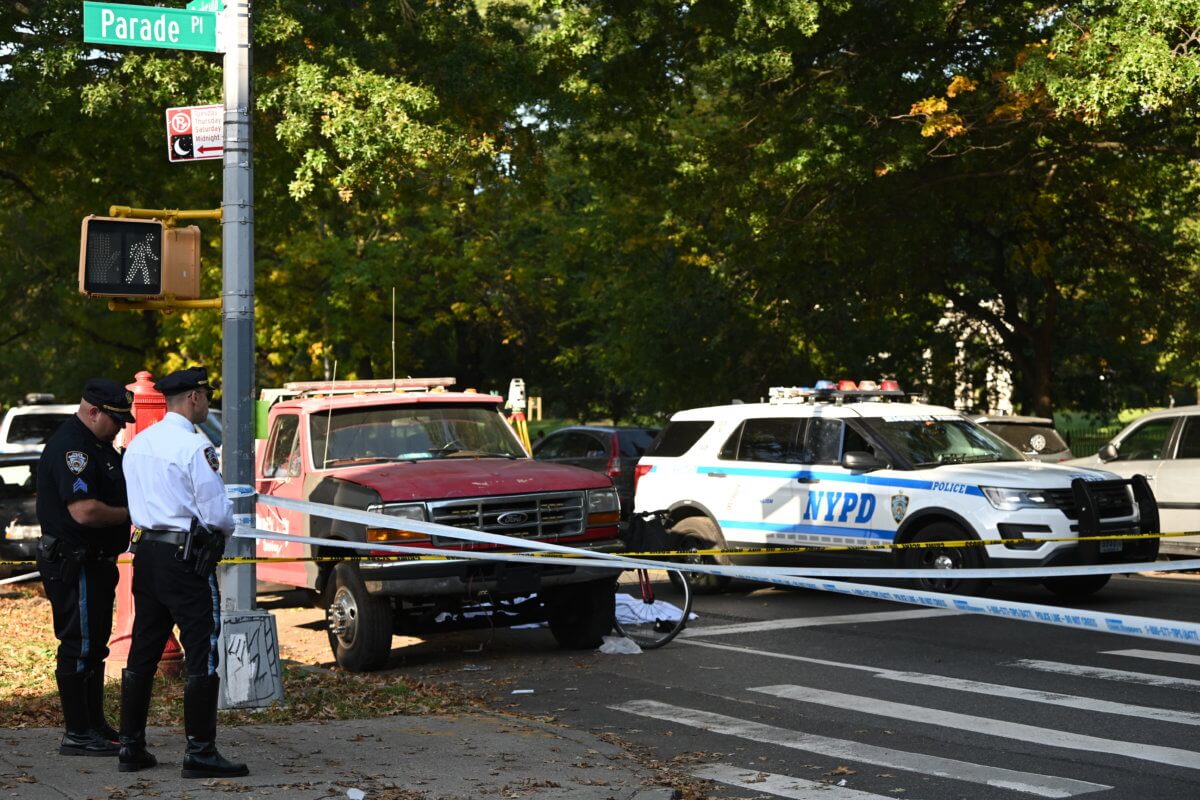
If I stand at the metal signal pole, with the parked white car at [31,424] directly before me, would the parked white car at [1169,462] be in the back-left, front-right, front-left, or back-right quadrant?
front-right

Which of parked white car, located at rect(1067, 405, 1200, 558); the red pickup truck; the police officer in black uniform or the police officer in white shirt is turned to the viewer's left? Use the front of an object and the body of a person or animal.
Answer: the parked white car

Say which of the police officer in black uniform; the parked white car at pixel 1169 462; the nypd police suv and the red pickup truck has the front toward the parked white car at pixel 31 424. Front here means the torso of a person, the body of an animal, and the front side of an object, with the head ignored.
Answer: the parked white car at pixel 1169 462

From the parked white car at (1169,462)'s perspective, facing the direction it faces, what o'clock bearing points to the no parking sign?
The no parking sign is roughly at 10 o'clock from the parked white car.

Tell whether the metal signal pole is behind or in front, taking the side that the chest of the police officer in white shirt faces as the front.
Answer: in front

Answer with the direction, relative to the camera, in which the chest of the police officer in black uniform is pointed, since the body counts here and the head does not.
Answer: to the viewer's right

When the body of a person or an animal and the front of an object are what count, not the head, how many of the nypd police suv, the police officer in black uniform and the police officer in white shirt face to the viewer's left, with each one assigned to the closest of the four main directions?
0

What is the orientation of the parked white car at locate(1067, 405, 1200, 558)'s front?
to the viewer's left

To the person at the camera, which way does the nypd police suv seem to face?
facing the viewer and to the right of the viewer

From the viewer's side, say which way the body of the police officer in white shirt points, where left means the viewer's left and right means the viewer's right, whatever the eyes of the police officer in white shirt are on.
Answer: facing away from the viewer and to the right of the viewer

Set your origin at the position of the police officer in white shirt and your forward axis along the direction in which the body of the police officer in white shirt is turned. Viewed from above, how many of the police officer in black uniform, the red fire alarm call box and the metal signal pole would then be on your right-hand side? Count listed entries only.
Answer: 0
